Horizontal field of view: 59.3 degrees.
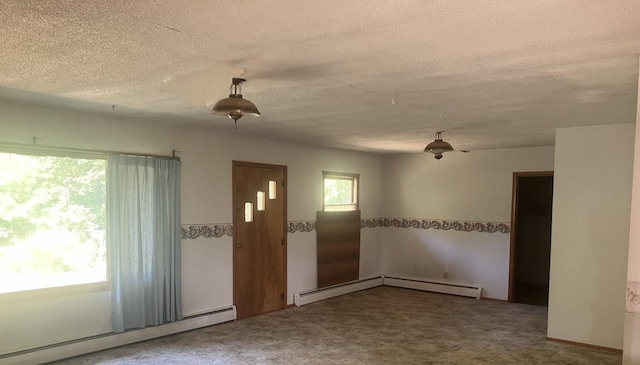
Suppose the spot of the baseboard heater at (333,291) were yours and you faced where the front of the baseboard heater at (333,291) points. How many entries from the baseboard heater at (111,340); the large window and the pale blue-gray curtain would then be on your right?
3

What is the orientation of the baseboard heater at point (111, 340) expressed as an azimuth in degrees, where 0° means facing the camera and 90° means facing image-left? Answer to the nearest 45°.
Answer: approximately 315°

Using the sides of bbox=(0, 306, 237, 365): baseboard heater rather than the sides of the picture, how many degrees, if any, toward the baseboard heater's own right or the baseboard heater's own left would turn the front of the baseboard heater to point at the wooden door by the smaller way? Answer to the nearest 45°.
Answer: approximately 90° to the baseboard heater's own left

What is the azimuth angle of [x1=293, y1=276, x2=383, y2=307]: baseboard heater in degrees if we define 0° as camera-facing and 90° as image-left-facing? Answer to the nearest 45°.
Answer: approximately 315°

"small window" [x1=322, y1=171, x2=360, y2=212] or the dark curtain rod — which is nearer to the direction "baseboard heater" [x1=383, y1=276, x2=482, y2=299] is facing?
the dark curtain rod

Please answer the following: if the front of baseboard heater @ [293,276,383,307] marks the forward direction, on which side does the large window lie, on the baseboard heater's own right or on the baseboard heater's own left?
on the baseboard heater's own right

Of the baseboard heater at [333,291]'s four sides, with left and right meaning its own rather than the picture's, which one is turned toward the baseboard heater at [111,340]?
right
